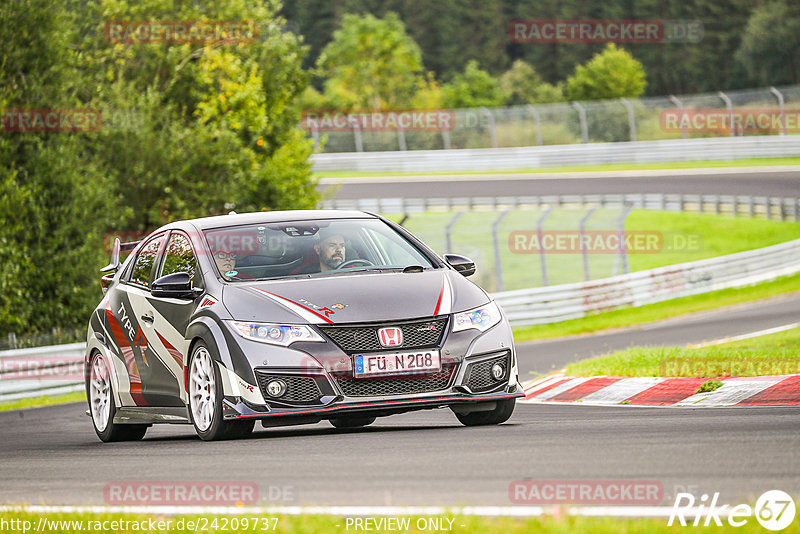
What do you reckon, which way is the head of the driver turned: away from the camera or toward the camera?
toward the camera

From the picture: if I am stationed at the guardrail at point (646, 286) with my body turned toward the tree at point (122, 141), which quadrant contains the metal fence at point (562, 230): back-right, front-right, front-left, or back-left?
front-right

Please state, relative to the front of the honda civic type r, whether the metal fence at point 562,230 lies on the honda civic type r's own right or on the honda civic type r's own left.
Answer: on the honda civic type r's own left

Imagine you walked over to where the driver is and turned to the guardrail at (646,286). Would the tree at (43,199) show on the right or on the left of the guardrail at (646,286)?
left

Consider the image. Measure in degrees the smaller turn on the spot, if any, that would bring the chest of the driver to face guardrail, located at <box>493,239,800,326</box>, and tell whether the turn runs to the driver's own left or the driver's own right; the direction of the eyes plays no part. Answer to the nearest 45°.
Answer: approximately 135° to the driver's own left

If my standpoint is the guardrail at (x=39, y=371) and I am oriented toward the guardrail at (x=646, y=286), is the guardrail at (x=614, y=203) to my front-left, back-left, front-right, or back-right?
front-left

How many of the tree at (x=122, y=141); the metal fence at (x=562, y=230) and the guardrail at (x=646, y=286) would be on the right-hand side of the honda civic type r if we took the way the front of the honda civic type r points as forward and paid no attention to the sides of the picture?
0

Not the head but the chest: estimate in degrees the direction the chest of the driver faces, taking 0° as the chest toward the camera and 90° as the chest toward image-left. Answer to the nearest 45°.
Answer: approximately 315°

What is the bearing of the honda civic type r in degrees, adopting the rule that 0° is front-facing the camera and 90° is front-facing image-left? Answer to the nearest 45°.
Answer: approximately 315°

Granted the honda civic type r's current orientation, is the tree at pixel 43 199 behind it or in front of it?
behind

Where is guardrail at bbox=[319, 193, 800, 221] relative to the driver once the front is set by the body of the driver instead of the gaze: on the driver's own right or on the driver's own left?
on the driver's own left

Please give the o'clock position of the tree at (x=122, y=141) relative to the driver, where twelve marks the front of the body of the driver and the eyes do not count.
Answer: The tree is roughly at 7 o'clock from the driver.

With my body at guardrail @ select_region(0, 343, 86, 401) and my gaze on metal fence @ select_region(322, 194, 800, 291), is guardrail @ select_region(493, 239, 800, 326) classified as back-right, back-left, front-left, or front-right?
front-right
